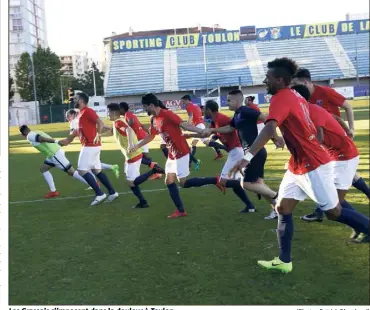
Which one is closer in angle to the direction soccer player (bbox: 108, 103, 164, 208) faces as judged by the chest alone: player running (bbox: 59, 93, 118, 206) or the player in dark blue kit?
the player running

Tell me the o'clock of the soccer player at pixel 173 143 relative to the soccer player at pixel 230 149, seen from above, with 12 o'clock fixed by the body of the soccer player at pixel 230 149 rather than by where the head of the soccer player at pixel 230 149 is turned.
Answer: the soccer player at pixel 173 143 is roughly at 12 o'clock from the soccer player at pixel 230 149.

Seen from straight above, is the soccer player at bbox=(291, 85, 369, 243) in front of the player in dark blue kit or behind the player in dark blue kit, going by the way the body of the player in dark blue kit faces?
behind

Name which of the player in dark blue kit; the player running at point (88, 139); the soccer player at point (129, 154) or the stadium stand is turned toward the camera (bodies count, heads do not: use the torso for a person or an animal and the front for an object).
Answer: the stadium stand

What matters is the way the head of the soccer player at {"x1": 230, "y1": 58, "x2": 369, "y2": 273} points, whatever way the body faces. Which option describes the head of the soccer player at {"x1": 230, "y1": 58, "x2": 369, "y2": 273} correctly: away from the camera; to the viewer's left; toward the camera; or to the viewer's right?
to the viewer's left

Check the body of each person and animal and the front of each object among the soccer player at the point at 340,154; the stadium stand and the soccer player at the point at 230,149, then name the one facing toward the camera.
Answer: the stadium stand

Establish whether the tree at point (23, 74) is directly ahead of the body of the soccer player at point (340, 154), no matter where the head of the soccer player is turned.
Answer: yes

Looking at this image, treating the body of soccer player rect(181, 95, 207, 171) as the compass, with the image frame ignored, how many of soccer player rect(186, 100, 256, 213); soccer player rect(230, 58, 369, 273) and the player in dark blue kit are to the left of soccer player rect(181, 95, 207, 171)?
3

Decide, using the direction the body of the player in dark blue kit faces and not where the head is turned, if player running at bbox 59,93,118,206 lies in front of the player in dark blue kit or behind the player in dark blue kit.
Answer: in front

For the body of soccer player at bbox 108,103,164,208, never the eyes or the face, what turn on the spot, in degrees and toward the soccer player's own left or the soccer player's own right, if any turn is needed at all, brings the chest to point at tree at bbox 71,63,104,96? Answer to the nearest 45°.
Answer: approximately 90° to the soccer player's own right

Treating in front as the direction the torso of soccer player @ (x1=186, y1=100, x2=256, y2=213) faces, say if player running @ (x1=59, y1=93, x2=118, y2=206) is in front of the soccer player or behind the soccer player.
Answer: in front

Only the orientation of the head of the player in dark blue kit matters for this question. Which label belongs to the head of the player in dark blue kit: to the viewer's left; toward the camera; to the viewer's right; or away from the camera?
to the viewer's left

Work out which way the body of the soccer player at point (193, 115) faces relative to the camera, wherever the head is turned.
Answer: to the viewer's left

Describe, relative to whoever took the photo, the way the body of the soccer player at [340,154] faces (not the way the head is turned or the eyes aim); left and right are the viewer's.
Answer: facing to the left of the viewer

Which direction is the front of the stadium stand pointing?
toward the camera

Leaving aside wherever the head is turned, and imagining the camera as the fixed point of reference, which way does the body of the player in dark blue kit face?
to the viewer's left
